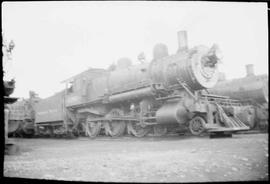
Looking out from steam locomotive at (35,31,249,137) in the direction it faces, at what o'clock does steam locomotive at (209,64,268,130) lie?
steam locomotive at (209,64,268,130) is roughly at 10 o'clock from steam locomotive at (35,31,249,137).

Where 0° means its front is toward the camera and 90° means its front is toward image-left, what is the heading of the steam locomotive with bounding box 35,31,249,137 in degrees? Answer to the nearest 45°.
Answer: approximately 315°
